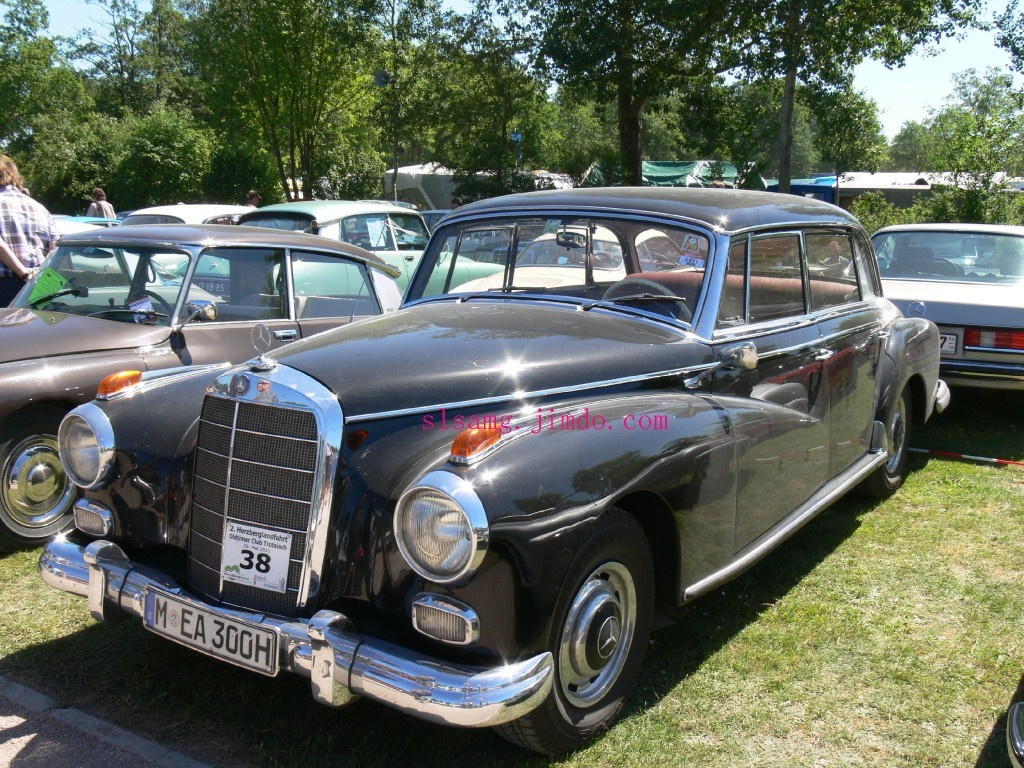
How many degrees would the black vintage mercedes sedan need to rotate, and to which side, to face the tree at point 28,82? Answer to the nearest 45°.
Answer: approximately 90° to its right

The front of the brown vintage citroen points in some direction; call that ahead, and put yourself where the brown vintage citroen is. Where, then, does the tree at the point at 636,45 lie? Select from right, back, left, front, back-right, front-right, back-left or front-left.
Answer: back

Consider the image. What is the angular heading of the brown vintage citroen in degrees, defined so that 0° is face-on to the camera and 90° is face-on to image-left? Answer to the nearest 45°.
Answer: approximately 45°

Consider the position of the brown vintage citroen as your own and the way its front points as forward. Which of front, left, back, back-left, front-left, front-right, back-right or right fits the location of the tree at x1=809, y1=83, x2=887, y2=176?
back

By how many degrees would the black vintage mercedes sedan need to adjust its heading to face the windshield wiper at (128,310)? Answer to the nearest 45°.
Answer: approximately 90° to its right

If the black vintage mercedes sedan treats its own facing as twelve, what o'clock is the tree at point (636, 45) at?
The tree is roughly at 5 o'clock from the black vintage mercedes sedan.

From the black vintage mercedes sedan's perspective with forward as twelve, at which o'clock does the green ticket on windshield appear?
The green ticket on windshield is roughly at 3 o'clock from the black vintage mercedes sedan.

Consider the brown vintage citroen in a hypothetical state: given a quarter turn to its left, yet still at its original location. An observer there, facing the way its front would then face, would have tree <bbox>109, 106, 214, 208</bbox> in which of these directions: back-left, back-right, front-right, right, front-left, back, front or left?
back-left

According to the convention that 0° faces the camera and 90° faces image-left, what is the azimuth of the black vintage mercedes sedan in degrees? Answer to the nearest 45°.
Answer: approximately 45°

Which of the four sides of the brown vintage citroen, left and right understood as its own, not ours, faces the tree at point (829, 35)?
back

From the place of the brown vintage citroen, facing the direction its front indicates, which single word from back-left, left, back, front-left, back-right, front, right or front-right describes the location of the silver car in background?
back-left

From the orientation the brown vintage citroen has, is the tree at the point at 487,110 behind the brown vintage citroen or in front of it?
behind

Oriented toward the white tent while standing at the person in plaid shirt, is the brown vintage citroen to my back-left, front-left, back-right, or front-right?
back-right
